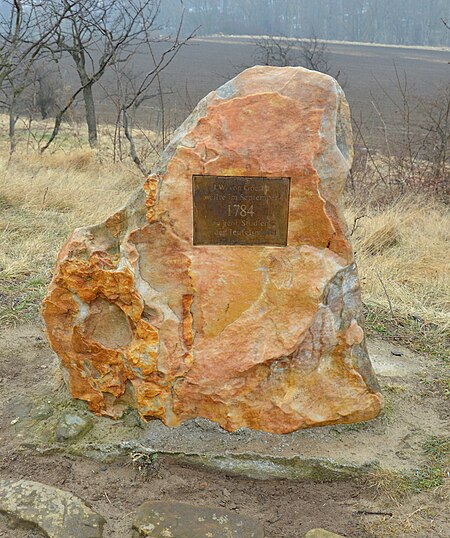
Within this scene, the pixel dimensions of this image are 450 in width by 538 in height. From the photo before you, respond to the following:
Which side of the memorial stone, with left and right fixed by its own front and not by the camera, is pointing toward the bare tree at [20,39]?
back

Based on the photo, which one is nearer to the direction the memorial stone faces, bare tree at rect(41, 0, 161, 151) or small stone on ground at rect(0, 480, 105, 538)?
the small stone on ground

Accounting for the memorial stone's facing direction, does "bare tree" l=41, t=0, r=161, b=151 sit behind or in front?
behind

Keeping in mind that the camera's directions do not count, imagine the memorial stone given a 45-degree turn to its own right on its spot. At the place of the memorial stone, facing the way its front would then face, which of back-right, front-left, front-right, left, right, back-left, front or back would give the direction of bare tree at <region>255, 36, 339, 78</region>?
back-right

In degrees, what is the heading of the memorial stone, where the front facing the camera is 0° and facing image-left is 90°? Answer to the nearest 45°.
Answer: approximately 0°

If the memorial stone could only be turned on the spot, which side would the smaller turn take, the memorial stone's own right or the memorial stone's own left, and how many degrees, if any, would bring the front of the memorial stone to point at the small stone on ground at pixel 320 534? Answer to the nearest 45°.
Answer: approximately 45° to the memorial stone's own left

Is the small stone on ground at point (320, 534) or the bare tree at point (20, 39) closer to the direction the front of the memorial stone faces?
the small stone on ground

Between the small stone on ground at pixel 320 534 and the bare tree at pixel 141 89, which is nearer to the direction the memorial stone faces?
the small stone on ground

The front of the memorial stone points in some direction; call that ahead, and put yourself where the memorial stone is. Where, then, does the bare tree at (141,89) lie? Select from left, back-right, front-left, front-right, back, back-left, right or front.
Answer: back
